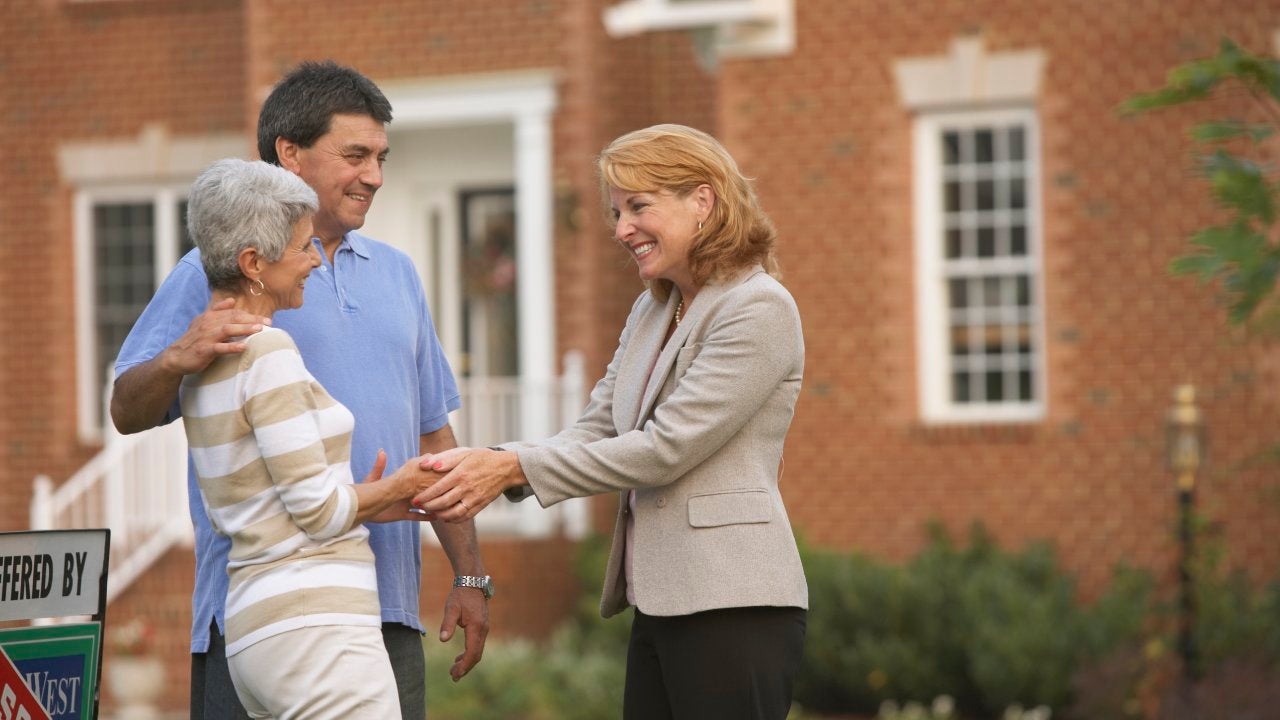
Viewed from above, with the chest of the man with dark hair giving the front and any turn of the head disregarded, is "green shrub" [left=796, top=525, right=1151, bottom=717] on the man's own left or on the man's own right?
on the man's own left

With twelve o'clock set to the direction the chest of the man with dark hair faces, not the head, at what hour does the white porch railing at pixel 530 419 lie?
The white porch railing is roughly at 8 o'clock from the man with dark hair.

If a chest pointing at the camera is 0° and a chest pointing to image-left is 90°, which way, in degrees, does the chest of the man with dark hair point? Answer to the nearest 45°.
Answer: approximately 315°

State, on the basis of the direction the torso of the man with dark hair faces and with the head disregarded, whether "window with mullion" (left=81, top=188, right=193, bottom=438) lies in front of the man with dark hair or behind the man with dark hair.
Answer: behind

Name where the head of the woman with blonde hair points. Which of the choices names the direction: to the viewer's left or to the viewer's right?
to the viewer's left

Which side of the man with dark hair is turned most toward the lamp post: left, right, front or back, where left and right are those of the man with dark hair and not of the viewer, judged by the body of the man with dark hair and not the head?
left

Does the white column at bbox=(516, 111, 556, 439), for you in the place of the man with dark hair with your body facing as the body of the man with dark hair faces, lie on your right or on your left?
on your left

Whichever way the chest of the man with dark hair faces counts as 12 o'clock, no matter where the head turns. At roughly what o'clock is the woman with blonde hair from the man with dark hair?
The woman with blonde hair is roughly at 11 o'clock from the man with dark hair.

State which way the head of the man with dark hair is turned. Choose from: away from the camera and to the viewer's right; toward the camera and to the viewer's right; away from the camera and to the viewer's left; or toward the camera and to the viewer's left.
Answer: toward the camera and to the viewer's right

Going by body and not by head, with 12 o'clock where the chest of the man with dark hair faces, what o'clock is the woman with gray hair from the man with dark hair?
The woman with gray hair is roughly at 2 o'clock from the man with dark hair.

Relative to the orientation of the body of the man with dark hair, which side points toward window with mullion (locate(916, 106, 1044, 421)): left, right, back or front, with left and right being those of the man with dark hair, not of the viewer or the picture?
left
